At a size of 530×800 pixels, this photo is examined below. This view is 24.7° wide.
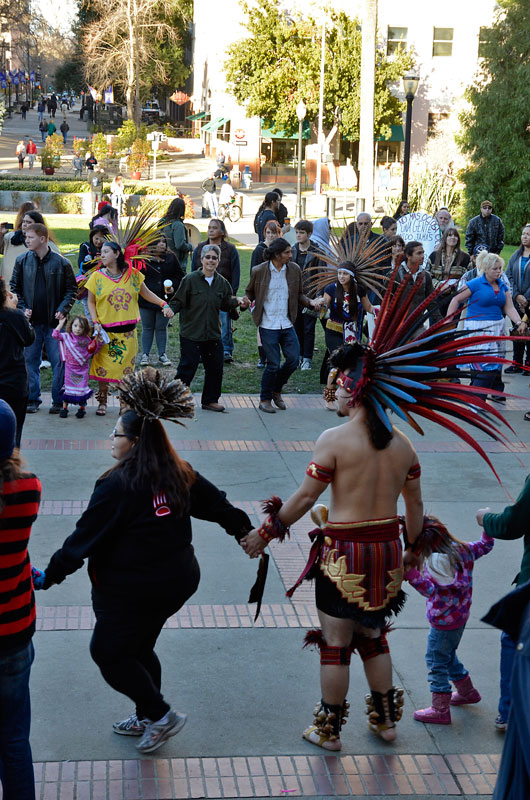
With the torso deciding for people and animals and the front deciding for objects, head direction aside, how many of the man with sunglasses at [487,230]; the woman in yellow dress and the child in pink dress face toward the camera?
3

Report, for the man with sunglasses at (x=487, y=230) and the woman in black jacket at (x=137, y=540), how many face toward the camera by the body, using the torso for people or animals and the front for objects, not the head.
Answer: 1

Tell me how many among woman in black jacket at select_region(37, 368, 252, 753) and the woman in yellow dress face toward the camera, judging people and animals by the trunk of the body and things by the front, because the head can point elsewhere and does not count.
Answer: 1

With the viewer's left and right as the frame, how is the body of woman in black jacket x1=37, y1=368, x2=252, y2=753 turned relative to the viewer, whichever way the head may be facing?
facing away from the viewer and to the left of the viewer

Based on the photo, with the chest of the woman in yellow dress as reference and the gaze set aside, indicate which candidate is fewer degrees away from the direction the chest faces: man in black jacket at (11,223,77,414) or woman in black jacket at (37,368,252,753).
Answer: the woman in black jacket

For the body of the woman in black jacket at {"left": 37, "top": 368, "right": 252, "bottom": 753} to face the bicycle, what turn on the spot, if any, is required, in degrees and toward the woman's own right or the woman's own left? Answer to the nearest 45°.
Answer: approximately 45° to the woman's own right

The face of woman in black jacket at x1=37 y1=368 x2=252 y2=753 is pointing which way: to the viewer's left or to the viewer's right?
to the viewer's left

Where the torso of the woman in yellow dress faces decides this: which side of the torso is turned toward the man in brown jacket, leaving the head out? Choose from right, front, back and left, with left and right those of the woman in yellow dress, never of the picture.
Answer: left

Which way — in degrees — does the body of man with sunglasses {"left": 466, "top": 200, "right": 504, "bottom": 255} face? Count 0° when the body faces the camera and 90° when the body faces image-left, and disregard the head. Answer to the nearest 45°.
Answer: approximately 0°

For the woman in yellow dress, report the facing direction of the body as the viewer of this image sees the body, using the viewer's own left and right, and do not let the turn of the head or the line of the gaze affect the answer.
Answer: facing the viewer
